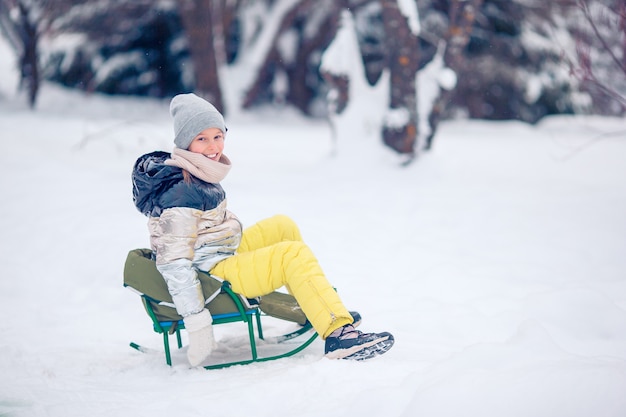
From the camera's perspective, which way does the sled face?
to the viewer's right

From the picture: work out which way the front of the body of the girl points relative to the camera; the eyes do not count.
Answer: to the viewer's right
